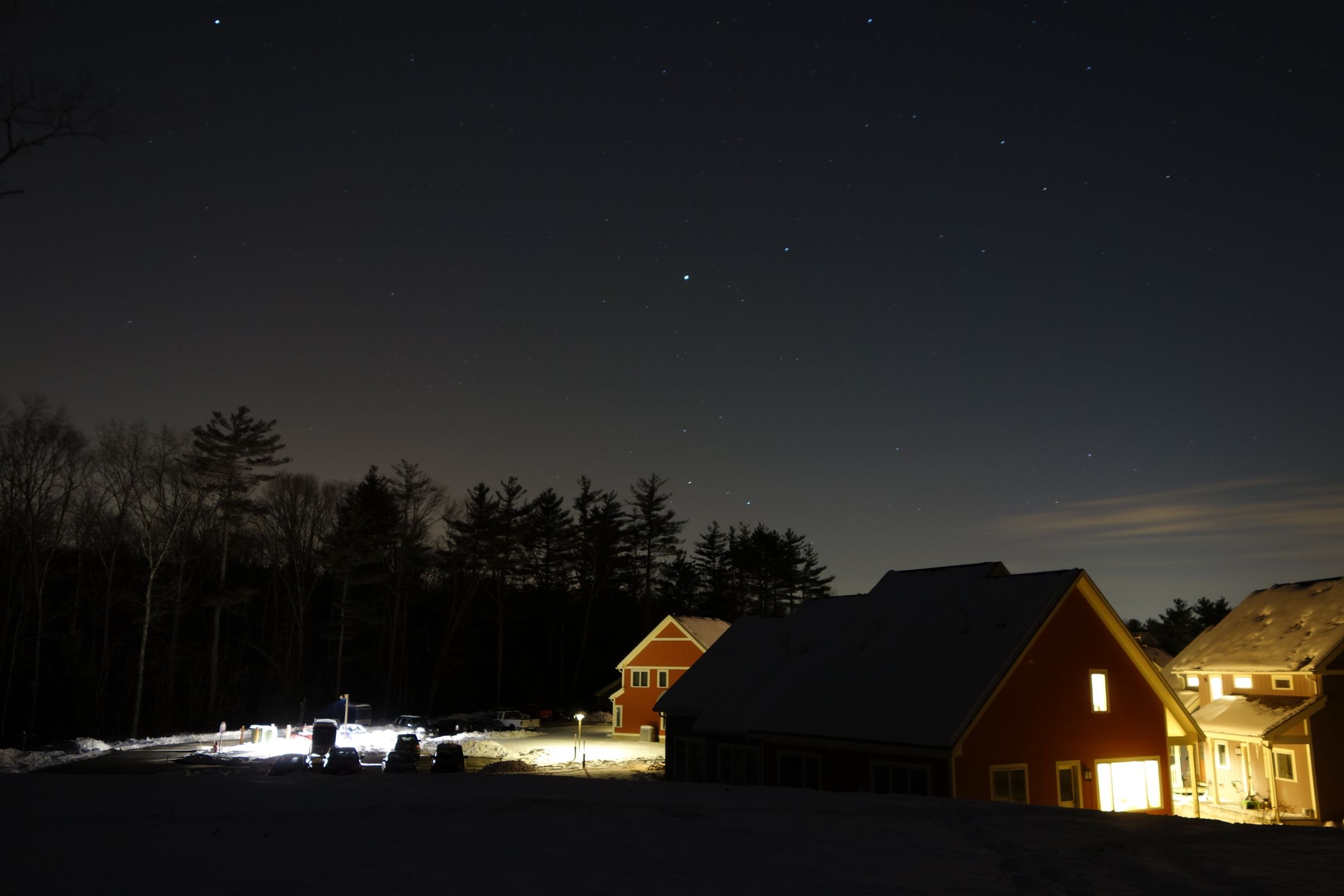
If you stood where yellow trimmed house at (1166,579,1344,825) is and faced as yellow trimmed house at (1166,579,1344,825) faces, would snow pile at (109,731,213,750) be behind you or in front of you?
in front

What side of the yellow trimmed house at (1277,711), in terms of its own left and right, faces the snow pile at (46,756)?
front

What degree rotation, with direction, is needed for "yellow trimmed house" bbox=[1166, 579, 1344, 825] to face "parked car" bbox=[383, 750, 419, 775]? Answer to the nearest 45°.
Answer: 0° — it already faces it

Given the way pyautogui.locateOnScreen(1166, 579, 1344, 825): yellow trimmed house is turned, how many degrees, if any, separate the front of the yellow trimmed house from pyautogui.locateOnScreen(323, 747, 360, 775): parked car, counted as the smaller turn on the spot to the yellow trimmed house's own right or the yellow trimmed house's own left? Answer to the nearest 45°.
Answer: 0° — it already faces it

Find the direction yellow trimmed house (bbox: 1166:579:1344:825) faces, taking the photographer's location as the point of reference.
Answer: facing the viewer and to the left of the viewer
